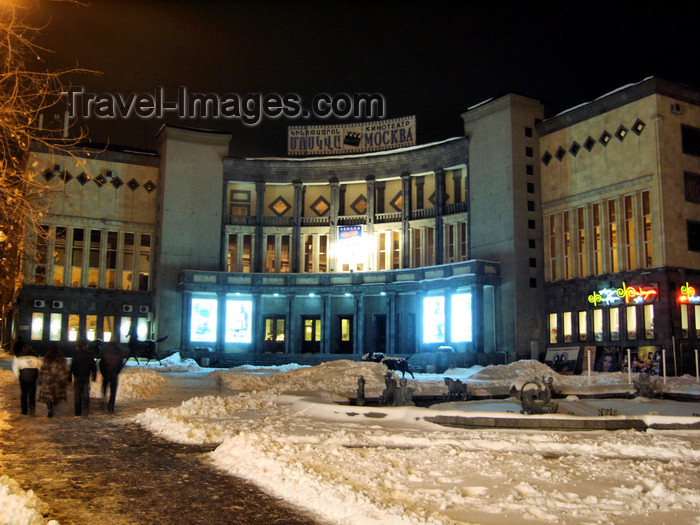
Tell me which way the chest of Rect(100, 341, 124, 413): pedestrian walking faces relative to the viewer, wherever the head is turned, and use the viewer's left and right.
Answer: facing away from the viewer

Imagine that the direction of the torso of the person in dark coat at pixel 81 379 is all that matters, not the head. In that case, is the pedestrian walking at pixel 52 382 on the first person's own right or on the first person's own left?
on the first person's own left

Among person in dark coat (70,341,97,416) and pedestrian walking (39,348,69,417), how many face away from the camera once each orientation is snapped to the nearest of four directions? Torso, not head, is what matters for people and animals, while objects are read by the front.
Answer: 2

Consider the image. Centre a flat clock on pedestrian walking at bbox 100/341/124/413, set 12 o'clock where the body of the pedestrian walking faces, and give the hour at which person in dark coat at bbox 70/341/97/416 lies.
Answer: The person in dark coat is roughly at 8 o'clock from the pedestrian walking.

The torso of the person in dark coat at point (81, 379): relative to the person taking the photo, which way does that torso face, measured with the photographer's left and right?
facing away from the viewer

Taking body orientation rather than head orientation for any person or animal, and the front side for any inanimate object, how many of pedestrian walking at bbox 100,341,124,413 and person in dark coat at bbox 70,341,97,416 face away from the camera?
2

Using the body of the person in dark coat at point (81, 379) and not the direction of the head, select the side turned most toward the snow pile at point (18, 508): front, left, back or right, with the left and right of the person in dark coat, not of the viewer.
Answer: back

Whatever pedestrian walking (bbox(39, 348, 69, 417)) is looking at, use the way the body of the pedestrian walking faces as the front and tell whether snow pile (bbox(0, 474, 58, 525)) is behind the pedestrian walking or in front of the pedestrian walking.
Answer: behind

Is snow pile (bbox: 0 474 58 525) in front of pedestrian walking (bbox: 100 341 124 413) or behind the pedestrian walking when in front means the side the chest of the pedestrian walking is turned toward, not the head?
behind

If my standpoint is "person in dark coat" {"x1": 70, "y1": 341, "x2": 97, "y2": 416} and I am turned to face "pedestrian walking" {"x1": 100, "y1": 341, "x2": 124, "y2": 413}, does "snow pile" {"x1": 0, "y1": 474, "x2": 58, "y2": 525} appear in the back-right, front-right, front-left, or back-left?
back-right

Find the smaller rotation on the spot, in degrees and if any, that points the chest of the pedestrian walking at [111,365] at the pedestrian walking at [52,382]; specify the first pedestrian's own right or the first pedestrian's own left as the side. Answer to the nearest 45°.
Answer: approximately 135° to the first pedestrian's own left

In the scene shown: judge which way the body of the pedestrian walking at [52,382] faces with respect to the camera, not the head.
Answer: away from the camera
